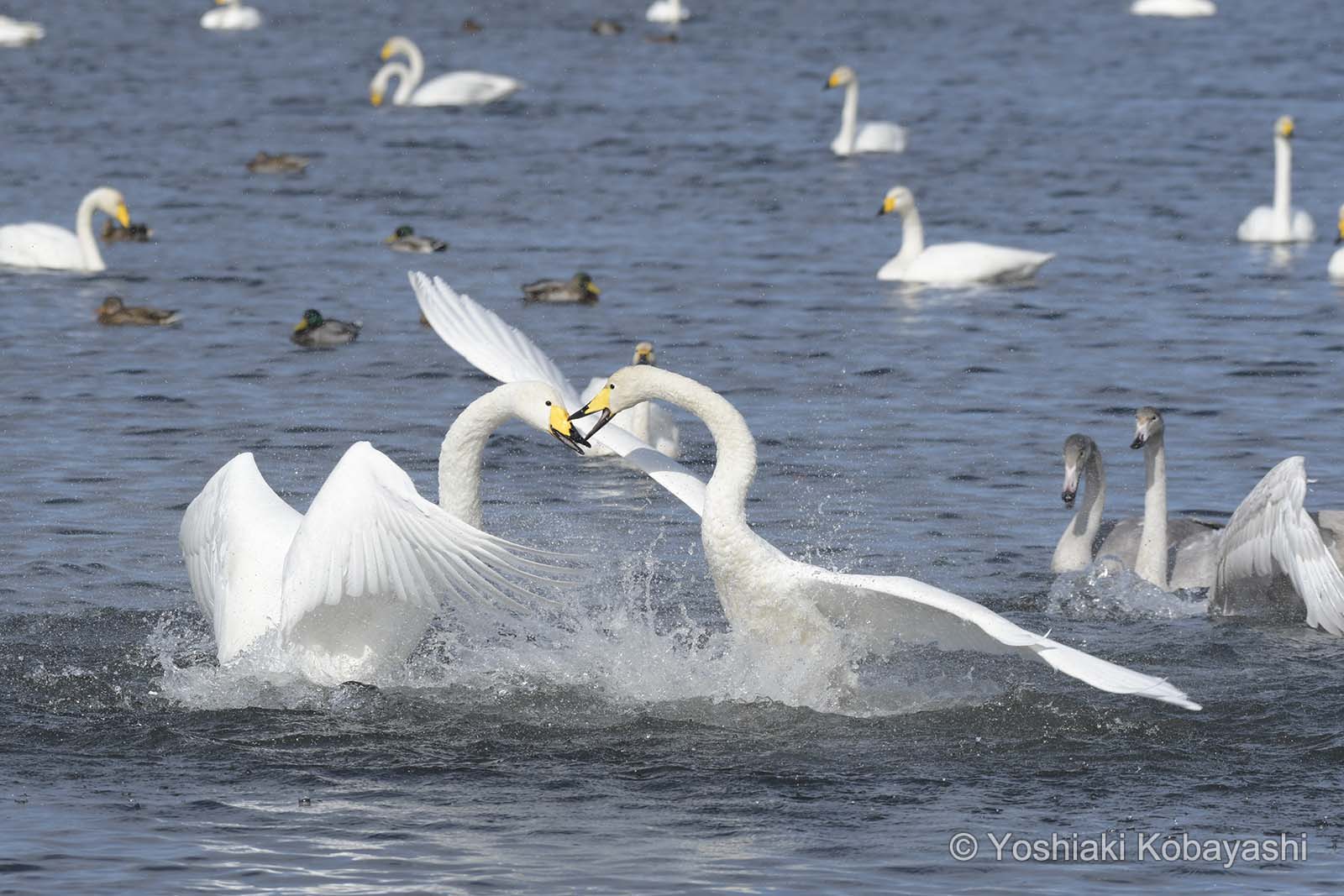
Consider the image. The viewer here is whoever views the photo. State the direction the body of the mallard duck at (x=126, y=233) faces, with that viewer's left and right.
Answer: facing to the left of the viewer

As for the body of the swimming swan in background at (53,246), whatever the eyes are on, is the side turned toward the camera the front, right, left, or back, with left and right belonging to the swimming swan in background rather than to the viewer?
right

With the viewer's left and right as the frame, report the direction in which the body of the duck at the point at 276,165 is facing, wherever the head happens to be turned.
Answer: facing to the left of the viewer

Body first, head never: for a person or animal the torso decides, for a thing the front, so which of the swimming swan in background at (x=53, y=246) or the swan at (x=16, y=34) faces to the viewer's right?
the swimming swan in background

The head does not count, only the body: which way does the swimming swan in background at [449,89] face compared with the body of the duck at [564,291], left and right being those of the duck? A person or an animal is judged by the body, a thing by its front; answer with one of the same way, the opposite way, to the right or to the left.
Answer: the opposite way

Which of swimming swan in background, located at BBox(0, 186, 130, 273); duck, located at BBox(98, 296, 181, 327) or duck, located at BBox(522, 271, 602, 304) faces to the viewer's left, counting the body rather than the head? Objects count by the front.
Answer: duck, located at BBox(98, 296, 181, 327)

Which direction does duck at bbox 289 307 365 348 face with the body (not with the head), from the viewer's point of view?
to the viewer's left

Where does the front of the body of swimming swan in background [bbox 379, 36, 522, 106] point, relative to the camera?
to the viewer's left

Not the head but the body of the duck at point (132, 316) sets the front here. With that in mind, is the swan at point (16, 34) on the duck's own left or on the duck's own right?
on the duck's own right

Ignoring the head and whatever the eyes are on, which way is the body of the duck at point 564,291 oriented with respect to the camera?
to the viewer's right

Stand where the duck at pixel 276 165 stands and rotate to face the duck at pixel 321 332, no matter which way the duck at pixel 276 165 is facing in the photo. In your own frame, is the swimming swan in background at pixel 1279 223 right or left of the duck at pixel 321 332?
left

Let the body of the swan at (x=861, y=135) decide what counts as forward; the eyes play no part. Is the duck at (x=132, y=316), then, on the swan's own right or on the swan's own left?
on the swan's own left

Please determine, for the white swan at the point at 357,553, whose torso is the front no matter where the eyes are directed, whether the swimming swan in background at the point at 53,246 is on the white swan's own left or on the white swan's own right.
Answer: on the white swan's own left

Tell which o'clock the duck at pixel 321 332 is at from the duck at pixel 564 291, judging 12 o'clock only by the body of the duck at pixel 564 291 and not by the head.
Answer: the duck at pixel 321 332 is roughly at 5 o'clock from the duck at pixel 564 291.

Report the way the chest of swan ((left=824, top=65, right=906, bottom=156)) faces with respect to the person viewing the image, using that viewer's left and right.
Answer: facing to the left of the viewer

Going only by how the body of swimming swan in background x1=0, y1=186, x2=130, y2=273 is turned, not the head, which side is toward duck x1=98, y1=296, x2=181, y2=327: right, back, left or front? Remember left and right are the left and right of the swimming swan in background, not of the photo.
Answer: right
